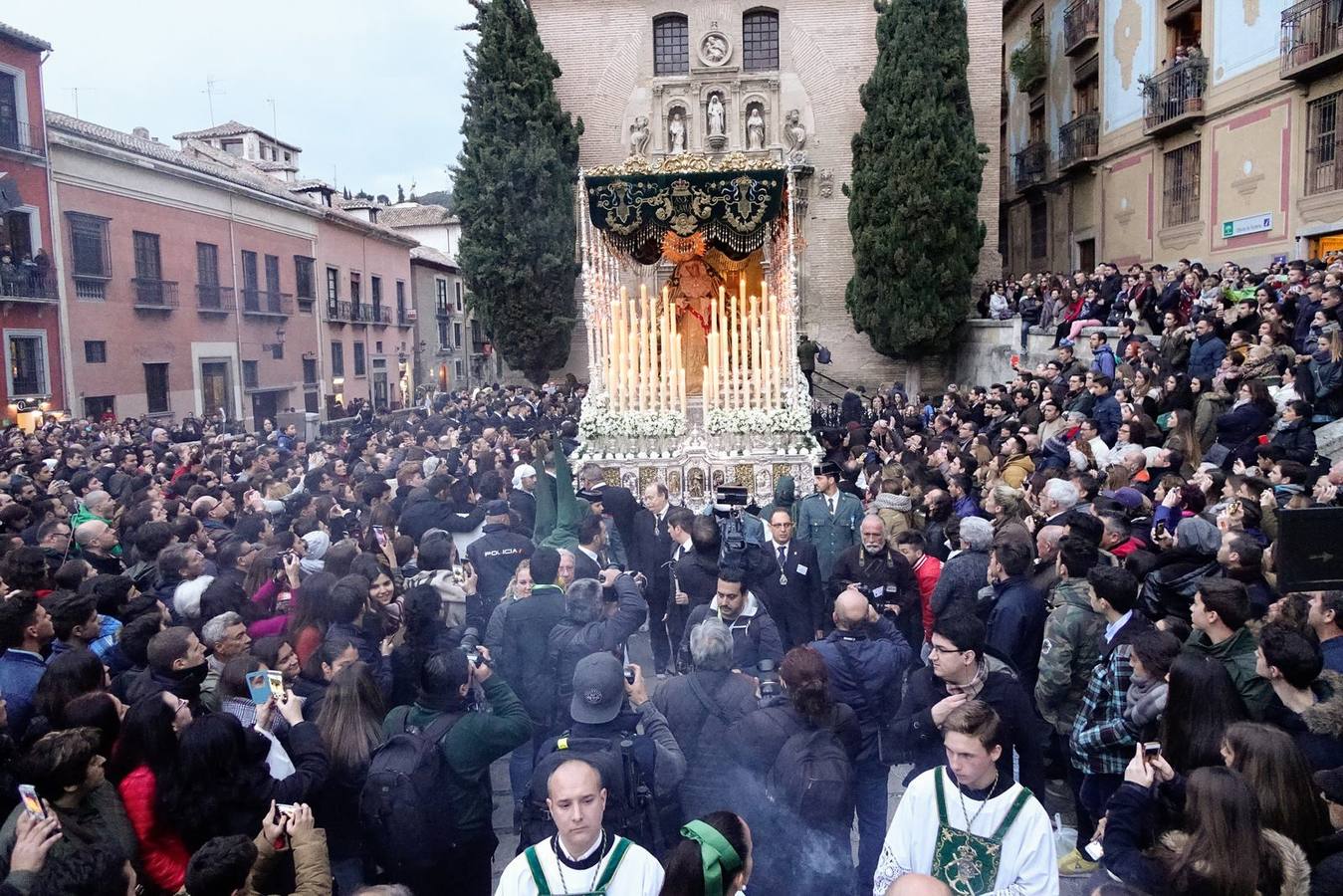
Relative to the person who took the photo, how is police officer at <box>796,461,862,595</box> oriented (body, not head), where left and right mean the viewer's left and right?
facing the viewer

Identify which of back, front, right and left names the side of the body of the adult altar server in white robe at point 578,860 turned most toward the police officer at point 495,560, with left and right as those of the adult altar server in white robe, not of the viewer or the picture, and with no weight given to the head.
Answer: back

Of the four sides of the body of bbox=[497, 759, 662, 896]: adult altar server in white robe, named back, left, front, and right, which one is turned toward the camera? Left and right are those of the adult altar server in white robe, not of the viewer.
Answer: front

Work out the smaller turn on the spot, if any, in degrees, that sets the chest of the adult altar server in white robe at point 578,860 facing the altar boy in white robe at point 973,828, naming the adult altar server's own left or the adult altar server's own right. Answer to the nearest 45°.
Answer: approximately 90° to the adult altar server's own left

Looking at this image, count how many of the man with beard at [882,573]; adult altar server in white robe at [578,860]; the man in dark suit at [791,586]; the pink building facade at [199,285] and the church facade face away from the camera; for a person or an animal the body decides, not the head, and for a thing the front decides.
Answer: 0

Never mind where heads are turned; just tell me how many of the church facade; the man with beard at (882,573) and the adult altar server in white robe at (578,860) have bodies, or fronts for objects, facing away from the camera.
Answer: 0

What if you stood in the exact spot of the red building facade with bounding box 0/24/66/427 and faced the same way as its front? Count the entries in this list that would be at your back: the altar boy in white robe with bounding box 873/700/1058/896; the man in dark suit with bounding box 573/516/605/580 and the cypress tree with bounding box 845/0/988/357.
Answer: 0

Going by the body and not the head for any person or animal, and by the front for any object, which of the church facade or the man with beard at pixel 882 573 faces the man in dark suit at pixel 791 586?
the church facade

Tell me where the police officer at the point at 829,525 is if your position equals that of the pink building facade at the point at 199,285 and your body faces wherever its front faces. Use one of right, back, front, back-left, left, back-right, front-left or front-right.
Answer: front-right

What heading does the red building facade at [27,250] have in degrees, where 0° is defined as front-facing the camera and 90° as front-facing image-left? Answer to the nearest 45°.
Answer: approximately 315°

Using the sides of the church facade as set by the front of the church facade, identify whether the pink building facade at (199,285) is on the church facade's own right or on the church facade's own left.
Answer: on the church facade's own right

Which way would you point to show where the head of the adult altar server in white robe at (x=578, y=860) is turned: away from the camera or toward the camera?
toward the camera

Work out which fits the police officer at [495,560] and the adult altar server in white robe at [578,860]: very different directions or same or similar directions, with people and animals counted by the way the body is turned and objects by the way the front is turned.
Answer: very different directions

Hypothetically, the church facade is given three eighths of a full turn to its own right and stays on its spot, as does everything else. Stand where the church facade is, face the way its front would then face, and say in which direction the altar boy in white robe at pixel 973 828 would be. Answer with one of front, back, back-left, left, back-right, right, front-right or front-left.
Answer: back-left

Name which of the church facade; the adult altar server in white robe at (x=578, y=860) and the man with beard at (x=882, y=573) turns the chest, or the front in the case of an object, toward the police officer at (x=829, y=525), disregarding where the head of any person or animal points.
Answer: the church facade

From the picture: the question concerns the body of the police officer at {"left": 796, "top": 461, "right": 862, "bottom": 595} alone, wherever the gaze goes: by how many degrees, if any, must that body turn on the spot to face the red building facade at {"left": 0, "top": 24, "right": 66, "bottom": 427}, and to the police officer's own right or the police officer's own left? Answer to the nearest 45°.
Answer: approximately 135° to the police officer's own right

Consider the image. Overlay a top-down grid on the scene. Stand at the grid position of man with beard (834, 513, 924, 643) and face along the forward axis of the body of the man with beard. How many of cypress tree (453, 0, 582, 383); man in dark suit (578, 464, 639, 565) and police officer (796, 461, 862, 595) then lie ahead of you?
0

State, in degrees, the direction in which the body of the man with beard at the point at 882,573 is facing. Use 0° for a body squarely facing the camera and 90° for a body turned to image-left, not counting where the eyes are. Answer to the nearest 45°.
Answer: approximately 0°

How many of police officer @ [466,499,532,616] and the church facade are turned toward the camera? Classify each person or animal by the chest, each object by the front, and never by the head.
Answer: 1

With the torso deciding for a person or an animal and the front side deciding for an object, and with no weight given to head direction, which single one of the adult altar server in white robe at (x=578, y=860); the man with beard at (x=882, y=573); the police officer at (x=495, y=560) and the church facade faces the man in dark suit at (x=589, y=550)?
the church facade

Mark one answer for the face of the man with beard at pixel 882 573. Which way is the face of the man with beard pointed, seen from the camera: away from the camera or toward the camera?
toward the camera

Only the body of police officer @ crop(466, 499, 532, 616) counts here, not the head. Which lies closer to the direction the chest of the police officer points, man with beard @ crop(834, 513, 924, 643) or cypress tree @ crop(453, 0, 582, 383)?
the cypress tree

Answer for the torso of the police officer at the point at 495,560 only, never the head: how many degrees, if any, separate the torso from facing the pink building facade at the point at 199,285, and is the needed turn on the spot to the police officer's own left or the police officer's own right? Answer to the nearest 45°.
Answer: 0° — they already face it

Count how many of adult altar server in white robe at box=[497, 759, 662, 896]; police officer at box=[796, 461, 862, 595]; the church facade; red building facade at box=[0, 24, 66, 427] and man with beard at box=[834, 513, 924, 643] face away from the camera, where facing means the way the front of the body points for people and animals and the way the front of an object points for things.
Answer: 0
